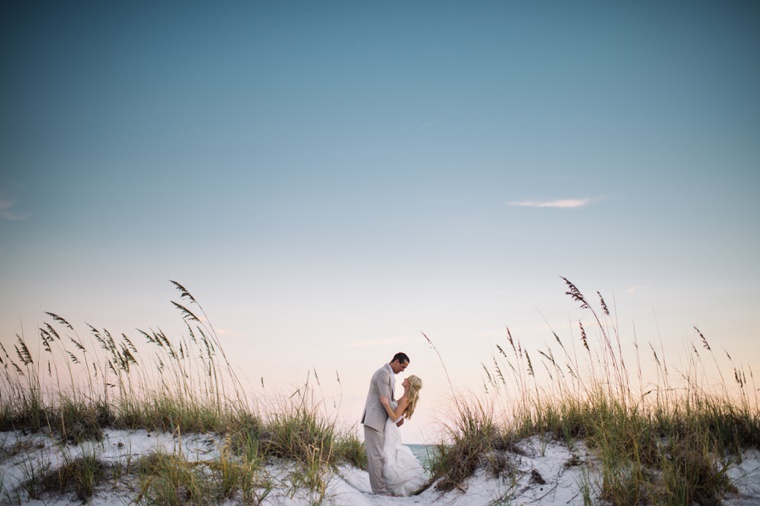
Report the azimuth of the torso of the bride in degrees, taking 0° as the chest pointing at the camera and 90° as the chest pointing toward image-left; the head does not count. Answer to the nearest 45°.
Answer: approximately 90°

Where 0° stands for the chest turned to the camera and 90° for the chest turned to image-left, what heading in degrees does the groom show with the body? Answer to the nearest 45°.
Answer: approximately 270°

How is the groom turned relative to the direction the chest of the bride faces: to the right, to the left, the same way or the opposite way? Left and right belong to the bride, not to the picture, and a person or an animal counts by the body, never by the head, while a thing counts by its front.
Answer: the opposite way
